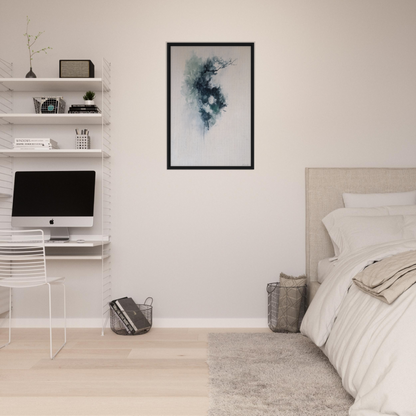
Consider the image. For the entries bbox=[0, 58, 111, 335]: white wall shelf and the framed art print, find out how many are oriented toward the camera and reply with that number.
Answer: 2

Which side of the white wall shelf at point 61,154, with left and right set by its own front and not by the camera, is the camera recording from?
front

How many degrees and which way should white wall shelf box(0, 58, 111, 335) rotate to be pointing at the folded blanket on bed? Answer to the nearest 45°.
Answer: approximately 45° to its left

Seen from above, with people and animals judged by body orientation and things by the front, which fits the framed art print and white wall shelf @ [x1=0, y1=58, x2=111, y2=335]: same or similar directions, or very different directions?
same or similar directions

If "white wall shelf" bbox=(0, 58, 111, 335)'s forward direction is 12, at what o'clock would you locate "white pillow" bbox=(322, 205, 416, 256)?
The white pillow is roughly at 10 o'clock from the white wall shelf.

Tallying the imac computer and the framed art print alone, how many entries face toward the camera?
2

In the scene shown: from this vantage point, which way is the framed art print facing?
toward the camera

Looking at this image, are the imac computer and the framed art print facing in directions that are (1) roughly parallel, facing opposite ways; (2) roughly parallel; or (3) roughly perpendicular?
roughly parallel

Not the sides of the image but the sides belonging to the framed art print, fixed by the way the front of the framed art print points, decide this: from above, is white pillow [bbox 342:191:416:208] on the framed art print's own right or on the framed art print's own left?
on the framed art print's own left
